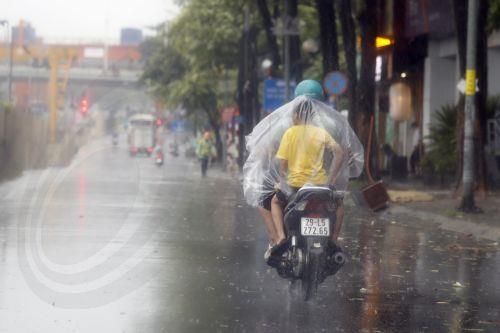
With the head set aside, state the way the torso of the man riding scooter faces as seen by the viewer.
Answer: away from the camera

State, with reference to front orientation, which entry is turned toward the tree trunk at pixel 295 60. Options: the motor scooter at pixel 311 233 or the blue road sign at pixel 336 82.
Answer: the motor scooter

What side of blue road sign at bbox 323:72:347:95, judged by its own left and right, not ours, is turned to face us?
front

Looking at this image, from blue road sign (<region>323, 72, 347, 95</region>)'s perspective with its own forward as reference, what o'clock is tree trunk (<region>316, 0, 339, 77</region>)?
The tree trunk is roughly at 6 o'clock from the blue road sign.

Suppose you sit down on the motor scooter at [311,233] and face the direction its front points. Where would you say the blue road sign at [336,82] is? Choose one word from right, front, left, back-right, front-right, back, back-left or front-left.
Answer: front

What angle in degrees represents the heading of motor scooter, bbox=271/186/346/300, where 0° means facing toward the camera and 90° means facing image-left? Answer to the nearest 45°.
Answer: approximately 180°

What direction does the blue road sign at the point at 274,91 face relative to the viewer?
toward the camera

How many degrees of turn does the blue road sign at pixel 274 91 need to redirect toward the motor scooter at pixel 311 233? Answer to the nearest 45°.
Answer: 0° — it already faces it

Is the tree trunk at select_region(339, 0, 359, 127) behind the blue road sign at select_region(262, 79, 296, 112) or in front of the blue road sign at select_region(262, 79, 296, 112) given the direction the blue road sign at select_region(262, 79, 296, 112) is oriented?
in front

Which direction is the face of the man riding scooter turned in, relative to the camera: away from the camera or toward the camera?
away from the camera

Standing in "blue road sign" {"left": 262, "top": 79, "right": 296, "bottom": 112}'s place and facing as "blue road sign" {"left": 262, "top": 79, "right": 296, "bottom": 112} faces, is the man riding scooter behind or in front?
in front

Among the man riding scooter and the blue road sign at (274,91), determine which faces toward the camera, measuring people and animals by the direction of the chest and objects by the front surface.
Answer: the blue road sign

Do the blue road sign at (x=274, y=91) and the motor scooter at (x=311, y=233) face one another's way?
yes

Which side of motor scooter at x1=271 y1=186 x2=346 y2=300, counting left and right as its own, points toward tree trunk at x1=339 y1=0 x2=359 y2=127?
front

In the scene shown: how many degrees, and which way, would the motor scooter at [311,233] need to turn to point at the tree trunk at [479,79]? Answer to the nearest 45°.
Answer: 0° — it already faces it

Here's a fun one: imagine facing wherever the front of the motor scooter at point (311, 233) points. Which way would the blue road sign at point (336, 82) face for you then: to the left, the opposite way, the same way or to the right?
the opposite way

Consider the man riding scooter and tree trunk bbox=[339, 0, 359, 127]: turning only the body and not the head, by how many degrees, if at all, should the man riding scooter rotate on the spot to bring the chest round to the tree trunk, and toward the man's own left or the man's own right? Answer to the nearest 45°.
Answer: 0° — they already face it

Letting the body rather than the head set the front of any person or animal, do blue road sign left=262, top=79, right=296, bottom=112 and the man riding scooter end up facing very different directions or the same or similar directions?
very different directions
